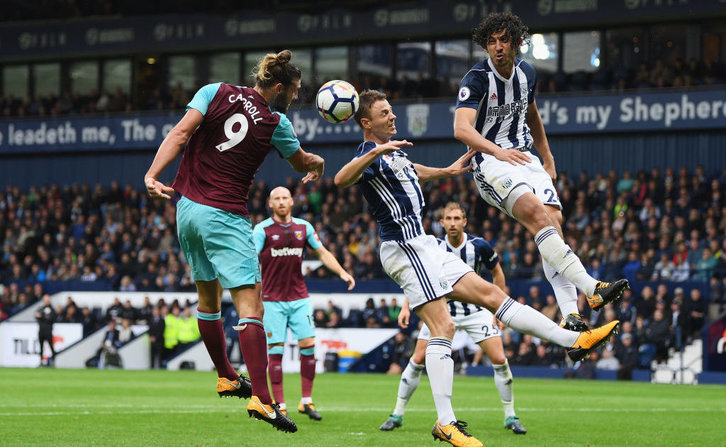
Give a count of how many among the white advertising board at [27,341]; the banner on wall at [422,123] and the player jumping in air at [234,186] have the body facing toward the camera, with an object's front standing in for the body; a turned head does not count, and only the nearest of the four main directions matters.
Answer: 2

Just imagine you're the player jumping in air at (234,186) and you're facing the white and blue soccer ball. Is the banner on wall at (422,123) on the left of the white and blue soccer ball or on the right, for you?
left

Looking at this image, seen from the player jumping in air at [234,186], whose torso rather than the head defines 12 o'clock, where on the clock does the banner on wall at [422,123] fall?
The banner on wall is roughly at 11 o'clock from the player jumping in air.

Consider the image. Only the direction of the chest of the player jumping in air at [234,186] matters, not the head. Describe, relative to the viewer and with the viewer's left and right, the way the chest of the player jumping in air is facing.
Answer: facing away from the viewer and to the right of the viewer

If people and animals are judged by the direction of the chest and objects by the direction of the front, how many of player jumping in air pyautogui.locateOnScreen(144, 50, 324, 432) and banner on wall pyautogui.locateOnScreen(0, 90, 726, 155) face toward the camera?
1

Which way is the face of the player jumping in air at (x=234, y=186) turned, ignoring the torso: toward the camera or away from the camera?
away from the camera
